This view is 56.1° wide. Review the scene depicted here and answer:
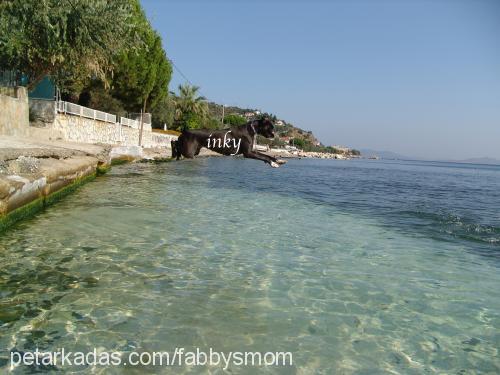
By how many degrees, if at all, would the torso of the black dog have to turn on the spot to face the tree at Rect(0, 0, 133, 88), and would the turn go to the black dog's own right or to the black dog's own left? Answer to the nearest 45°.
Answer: approximately 135° to the black dog's own left

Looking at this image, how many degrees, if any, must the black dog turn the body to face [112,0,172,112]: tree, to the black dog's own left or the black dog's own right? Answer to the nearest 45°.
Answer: approximately 90° to the black dog's own left

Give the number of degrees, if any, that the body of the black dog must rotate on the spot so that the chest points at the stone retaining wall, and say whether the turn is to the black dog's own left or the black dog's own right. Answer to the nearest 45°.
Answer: approximately 135° to the black dog's own left

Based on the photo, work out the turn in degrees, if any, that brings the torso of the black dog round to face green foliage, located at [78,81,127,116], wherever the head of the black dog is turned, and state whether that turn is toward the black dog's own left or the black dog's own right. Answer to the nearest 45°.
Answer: approximately 90° to the black dog's own left

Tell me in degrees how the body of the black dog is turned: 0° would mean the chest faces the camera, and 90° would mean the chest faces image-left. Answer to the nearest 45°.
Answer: approximately 270°
